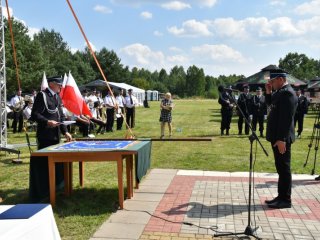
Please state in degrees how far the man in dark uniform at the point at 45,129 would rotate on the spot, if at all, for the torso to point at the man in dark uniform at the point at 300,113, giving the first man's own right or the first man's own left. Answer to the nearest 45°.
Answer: approximately 90° to the first man's own left

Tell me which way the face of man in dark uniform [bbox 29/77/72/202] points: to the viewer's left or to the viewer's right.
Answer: to the viewer's right

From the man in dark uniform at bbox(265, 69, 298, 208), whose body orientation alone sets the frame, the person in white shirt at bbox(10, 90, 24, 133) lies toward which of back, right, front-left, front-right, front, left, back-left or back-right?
front-right

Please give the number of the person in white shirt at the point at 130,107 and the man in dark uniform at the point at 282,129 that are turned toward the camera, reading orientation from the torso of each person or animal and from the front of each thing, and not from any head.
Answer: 1

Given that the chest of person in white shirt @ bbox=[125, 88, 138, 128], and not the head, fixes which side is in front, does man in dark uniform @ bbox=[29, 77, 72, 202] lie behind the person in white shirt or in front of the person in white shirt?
in front

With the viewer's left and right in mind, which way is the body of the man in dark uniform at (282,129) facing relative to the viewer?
facing to the left of the viewer

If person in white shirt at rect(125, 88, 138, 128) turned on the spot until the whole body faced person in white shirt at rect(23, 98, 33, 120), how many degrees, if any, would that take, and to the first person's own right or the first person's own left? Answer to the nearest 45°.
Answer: approximately 90° to the first person's own right

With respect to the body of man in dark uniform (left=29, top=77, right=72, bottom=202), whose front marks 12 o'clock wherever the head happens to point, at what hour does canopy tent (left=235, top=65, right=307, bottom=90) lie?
The canopy tent is roughly at 9 o'clock from the man in dark uniform.

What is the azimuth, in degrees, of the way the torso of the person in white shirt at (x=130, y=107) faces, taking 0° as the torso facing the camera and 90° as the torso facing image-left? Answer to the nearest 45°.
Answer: approximately 0°

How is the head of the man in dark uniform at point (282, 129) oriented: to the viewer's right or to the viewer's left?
to the viewer's left

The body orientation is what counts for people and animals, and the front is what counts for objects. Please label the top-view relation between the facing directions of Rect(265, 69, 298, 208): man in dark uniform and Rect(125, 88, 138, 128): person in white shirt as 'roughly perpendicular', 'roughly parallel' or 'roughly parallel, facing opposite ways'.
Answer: roughly perpendicular
